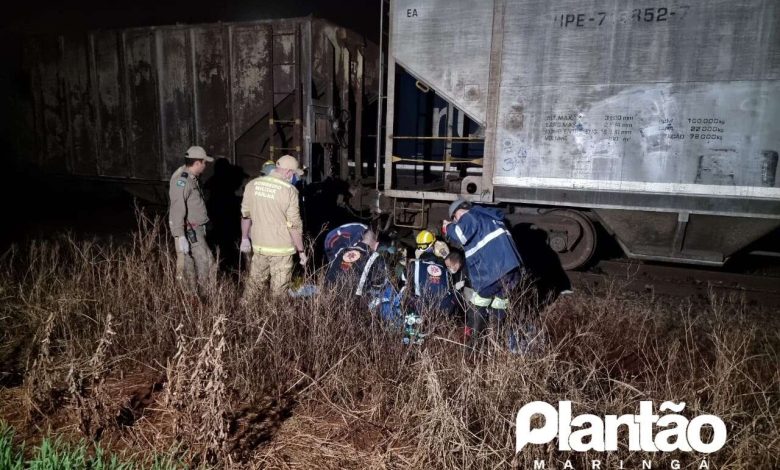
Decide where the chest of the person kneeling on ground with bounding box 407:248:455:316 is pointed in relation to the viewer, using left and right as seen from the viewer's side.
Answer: facing away from the viewer

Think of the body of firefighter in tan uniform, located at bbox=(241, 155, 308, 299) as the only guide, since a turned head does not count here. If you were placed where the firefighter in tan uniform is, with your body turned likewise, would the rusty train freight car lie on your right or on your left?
on your left

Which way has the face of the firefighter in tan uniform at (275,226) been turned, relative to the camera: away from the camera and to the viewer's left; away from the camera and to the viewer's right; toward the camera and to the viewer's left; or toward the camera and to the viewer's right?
away from the camera and to the viewer's right

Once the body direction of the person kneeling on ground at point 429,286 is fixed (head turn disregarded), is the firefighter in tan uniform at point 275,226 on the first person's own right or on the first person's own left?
on the first person's own left

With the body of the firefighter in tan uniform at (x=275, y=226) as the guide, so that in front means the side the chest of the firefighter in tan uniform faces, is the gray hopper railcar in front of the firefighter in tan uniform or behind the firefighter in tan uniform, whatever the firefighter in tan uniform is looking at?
in front

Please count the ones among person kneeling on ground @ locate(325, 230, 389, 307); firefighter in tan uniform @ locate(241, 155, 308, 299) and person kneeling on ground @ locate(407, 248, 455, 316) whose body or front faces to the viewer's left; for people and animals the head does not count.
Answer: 0

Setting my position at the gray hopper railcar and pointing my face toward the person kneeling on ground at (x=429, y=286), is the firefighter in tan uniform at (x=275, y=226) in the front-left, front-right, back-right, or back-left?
front-right

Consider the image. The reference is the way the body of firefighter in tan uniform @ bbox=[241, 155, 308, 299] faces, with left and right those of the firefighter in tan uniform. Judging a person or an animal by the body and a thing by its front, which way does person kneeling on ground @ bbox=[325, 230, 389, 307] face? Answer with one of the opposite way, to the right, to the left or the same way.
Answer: the same way

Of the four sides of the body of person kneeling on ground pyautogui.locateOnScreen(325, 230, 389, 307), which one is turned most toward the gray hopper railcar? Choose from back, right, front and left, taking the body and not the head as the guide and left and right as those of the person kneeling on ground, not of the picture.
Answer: front

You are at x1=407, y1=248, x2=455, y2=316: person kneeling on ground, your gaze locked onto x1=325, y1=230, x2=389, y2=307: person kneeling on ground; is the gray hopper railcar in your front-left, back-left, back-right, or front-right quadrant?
back-right

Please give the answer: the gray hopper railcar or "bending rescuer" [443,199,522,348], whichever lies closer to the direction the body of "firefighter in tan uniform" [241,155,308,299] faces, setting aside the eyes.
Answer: the gray hopper railcar

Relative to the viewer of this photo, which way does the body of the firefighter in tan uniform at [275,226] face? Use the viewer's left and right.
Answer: facing away from the viewer and to the right of the viewer

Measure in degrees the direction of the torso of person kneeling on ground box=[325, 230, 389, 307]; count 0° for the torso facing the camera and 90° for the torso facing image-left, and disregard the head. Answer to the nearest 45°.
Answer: approximately 225°

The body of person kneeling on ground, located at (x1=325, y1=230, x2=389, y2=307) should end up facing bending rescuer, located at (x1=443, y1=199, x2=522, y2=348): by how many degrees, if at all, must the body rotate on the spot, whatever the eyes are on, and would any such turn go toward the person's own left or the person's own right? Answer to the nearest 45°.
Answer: approximately 45° to the person's own right

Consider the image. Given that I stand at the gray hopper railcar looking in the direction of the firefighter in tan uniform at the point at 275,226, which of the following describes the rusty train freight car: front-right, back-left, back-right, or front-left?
front-right

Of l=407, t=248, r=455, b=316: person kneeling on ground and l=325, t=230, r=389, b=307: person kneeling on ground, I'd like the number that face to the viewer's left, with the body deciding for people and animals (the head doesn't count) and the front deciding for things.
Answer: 0
